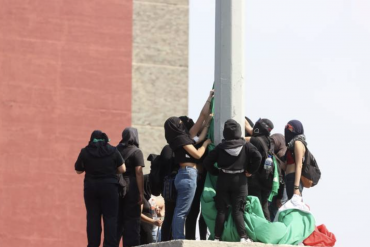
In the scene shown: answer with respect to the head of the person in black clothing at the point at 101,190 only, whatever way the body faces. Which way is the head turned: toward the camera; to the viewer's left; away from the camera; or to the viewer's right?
away from the camera

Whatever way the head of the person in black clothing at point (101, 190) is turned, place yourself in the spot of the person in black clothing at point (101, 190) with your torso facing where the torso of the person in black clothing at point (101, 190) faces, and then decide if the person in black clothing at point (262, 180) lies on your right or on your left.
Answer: on your right

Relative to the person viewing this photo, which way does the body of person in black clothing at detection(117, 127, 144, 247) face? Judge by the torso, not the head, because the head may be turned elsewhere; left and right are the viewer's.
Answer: facing away from the viewer

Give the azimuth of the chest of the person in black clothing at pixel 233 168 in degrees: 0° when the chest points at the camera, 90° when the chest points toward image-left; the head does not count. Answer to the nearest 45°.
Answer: approximately 180°

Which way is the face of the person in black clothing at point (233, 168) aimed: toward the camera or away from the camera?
away from the camera

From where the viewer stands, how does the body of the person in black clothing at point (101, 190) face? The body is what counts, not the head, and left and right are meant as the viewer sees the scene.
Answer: facing away from the viewer

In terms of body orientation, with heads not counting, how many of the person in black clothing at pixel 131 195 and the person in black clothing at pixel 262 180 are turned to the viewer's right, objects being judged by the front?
0
